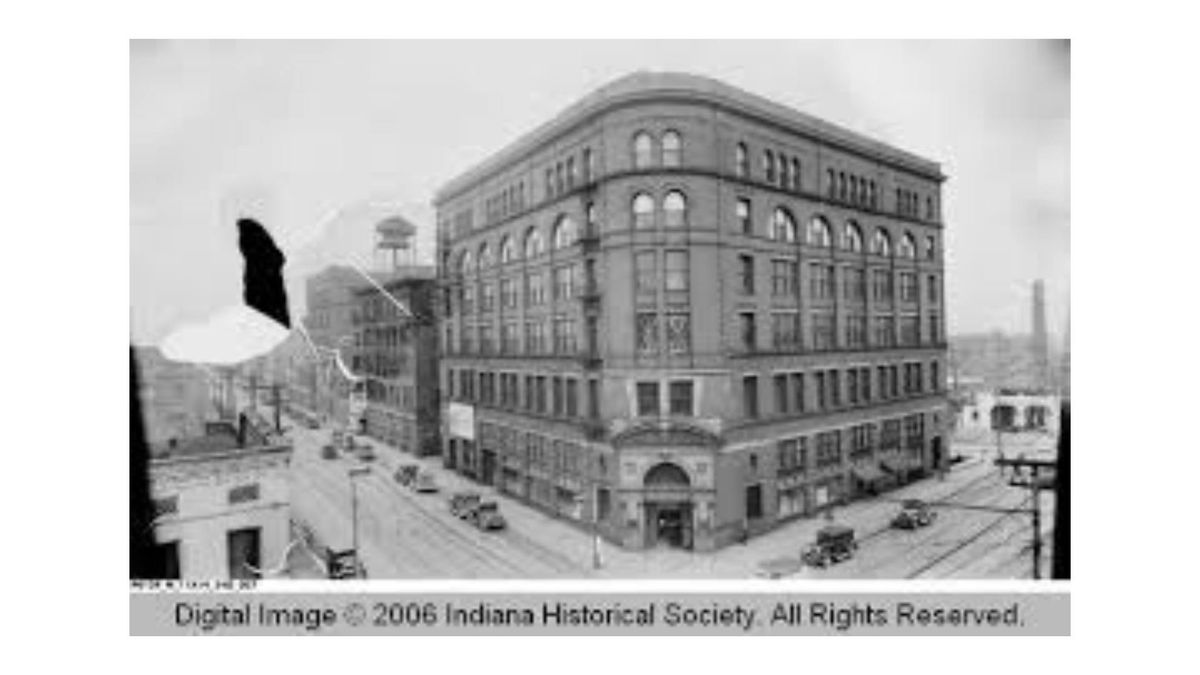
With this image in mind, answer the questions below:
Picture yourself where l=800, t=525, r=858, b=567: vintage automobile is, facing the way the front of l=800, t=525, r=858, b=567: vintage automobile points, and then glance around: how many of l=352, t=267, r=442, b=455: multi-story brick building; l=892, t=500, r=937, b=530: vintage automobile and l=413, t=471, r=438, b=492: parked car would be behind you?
1

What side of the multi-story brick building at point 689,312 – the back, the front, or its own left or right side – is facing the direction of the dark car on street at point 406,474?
right

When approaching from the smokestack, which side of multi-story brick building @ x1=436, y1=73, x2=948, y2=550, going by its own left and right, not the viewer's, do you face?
back

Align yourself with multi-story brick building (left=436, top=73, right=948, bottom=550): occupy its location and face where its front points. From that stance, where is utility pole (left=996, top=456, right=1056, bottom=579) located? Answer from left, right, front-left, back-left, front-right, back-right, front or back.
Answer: left

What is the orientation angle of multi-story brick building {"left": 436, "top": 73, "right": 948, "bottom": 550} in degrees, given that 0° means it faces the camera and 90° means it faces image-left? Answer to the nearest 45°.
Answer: approximately 0°

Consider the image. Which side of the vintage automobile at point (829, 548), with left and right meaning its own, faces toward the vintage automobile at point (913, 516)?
back

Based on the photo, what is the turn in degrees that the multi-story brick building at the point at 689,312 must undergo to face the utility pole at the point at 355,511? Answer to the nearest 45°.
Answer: approximately 90° to its right
